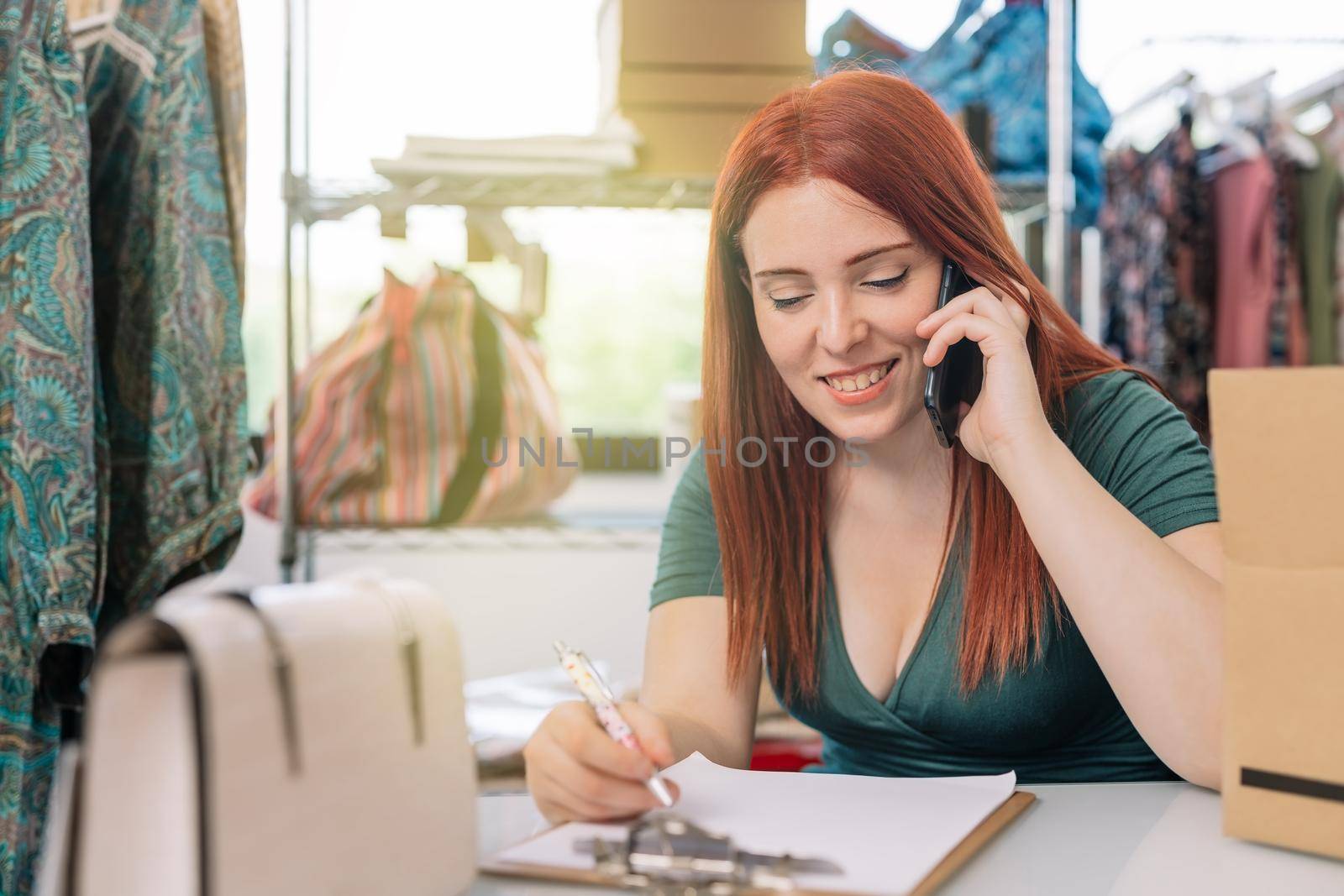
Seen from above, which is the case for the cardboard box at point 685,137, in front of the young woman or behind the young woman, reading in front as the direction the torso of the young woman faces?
behind

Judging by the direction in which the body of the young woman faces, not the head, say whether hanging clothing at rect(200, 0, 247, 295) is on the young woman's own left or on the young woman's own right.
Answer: on the young woman's own right

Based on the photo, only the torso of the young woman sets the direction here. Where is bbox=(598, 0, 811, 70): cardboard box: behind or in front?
behind

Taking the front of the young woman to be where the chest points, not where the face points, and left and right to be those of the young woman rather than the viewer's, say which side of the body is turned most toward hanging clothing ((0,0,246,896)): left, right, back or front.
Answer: right

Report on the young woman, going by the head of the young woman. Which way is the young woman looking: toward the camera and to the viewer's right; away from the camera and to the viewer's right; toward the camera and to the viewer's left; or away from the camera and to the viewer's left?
toward the camera and to the viewer's left

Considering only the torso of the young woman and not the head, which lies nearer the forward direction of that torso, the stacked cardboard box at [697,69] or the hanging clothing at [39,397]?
the hanging clothing

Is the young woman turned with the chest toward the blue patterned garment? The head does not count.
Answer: no

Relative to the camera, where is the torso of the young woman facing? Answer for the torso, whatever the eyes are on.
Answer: toward the camera

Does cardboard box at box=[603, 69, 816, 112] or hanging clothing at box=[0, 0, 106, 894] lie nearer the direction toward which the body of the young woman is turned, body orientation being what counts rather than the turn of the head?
the hanging clothing

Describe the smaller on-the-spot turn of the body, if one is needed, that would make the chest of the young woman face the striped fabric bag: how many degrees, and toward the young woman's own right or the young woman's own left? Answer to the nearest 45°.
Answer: approximately 135° to the young woman's own right

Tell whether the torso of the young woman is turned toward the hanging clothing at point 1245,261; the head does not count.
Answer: no
